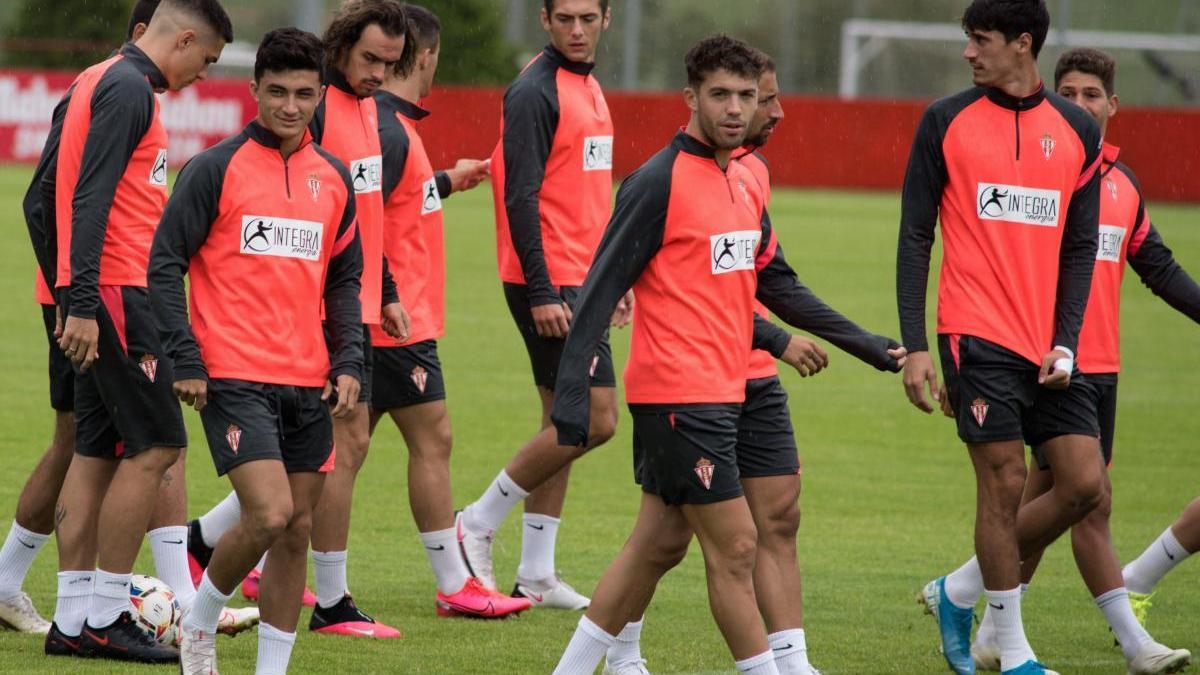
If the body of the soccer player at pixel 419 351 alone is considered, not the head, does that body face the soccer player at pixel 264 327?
no

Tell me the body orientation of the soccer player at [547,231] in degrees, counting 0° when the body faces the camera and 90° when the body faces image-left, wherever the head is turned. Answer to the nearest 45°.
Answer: approximately 315°

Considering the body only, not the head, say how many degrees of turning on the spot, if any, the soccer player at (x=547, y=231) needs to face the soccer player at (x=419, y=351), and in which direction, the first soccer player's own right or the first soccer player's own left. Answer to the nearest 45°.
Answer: approximately 90° to the first soccer player's own right

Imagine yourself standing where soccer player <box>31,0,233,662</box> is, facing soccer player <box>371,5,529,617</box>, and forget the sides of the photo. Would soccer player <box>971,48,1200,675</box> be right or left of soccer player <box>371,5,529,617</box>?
right

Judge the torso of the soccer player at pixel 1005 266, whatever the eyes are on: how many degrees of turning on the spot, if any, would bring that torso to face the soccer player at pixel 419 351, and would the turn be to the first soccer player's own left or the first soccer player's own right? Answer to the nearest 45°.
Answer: approximately 90° to the first soccer player's own right

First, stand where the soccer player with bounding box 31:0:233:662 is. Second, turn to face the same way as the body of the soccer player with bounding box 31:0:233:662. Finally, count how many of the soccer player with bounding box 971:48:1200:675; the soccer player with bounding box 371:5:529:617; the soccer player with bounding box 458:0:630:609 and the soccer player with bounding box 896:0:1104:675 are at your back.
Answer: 0

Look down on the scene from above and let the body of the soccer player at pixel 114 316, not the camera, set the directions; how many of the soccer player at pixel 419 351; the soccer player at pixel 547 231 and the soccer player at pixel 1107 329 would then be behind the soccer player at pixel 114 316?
0

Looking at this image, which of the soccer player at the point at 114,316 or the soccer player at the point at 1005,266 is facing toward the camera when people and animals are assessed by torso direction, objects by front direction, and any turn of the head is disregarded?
the soccer player at the point at 1005,266

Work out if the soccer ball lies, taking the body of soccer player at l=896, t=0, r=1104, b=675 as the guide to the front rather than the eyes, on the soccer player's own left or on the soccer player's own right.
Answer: on the soccer player's own right

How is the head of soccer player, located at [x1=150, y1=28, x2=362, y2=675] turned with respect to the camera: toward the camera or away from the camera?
toward the camera

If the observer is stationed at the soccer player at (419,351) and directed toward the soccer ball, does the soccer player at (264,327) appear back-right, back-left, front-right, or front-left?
front-left

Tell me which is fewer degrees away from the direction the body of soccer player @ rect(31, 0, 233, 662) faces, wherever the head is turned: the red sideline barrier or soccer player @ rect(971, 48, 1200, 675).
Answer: the soccer player

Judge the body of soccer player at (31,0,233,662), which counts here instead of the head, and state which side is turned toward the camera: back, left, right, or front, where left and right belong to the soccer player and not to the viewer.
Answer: right

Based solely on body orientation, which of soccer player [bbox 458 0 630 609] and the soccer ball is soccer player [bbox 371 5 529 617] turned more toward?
the soccer player

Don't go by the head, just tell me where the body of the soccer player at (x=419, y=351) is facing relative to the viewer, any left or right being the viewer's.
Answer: facing to the right of the viewer

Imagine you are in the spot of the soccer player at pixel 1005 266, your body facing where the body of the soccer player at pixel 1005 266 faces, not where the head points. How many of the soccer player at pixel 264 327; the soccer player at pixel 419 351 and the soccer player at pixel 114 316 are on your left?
0

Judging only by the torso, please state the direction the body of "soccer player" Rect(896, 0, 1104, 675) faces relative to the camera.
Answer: toward the camera

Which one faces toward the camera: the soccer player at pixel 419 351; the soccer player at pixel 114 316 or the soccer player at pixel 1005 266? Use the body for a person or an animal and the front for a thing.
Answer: the soccer player at pixel 1005 266
